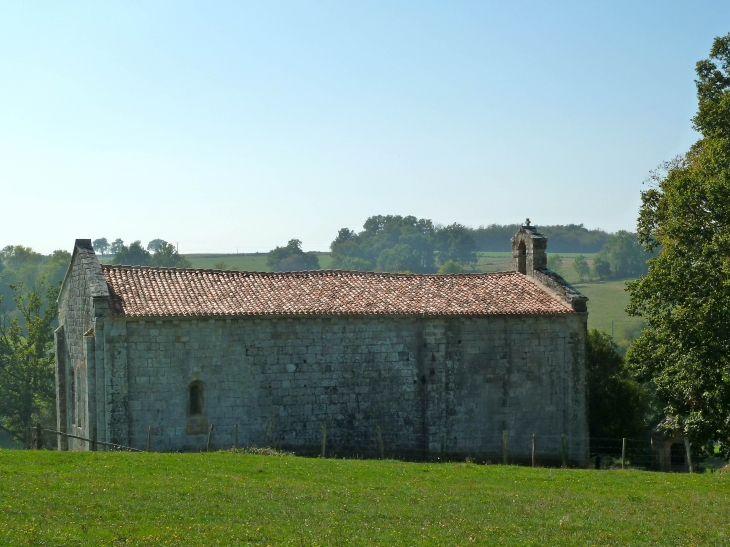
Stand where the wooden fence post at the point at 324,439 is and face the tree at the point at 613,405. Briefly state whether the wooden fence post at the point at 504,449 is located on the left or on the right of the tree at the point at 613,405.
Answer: right

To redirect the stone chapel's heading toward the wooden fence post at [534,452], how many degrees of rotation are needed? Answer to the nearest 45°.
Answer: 0° — it already faces it
